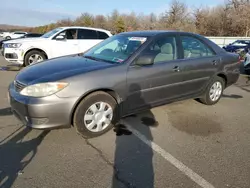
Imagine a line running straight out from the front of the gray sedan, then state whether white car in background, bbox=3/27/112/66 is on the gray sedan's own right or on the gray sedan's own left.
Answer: on the gray sedan's own right

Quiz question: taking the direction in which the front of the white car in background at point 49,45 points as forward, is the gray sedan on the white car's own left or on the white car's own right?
on the white car's own left

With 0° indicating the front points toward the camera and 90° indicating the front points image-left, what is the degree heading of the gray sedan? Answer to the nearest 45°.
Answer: approximately 45°

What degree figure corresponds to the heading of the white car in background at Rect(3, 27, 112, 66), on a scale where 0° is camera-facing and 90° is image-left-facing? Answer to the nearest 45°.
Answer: approximately 45°
